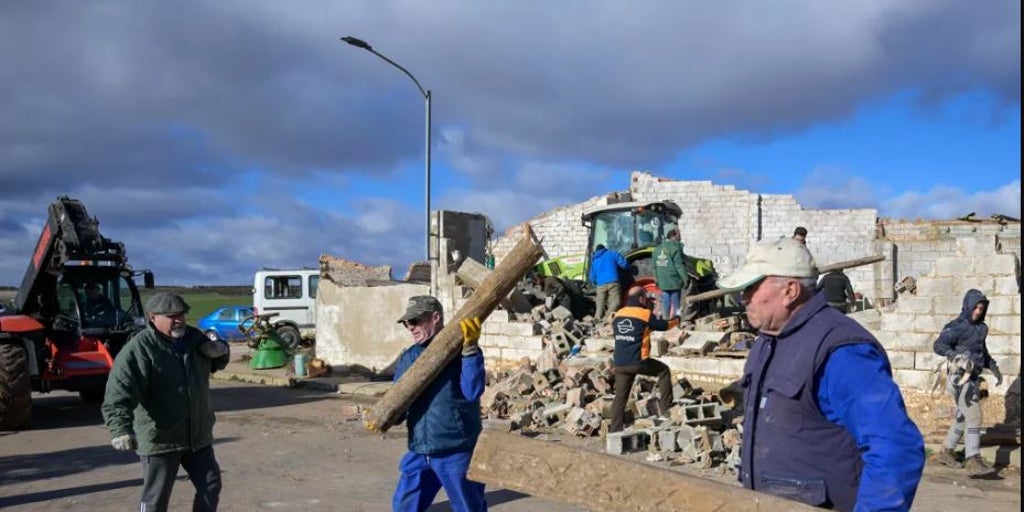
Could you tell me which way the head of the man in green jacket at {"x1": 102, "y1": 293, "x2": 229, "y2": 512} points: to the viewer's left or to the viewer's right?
to the viewer's right

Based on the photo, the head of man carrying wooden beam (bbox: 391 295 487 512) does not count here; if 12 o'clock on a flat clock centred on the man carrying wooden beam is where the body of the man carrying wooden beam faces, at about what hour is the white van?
The white van is roughly at 4 o'clock from the man carrying wooden beam.

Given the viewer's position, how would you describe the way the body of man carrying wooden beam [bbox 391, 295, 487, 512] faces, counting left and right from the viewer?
facing the viewer and to the left of the viewer

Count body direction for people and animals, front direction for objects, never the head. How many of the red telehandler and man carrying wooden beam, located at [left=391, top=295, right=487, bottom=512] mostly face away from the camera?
0

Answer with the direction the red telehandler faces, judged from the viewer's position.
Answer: facing the viewer and to the right of the viewer

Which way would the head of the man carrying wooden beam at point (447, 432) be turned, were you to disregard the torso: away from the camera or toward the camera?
toward the camera

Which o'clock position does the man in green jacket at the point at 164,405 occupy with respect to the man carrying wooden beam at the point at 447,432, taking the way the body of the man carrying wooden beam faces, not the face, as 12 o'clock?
The man in green jacket is roughly at 2 o'clock from the man carrying wooden beam.
